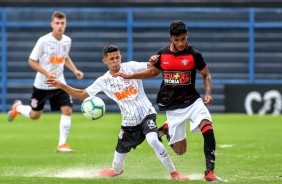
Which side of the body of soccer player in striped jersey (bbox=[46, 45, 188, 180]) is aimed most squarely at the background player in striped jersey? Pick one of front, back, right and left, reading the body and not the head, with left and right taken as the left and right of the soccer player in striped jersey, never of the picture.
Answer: back

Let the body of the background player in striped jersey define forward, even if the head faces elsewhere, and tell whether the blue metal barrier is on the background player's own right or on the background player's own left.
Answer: on the background player's own left

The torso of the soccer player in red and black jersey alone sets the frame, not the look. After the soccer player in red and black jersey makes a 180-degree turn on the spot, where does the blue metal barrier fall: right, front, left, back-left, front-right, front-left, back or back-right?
front
